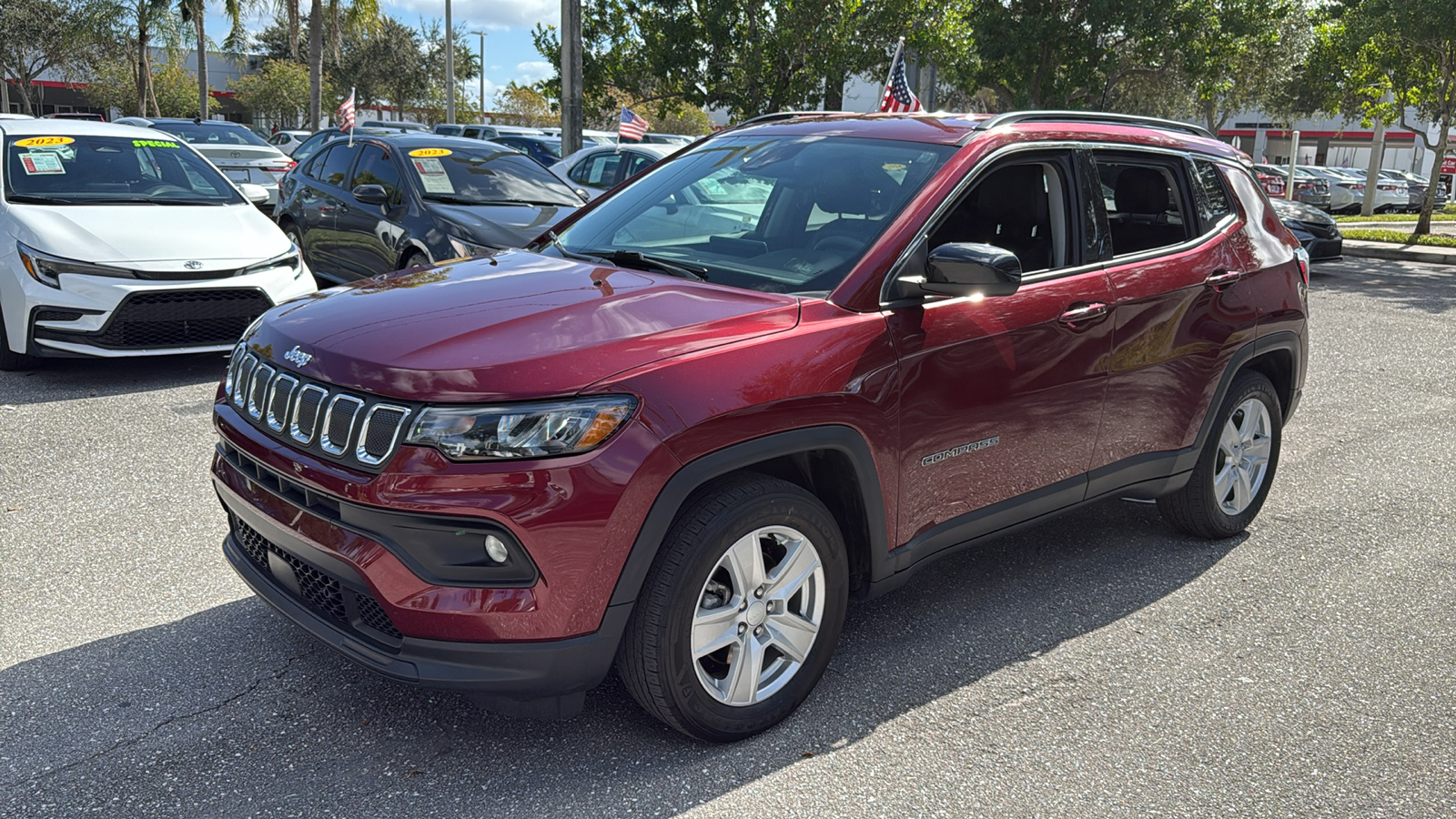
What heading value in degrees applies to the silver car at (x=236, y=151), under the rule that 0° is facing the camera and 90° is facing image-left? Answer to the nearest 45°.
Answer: approximately 135°

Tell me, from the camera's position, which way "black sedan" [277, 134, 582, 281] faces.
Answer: facing the viewer and to the right of the viewer

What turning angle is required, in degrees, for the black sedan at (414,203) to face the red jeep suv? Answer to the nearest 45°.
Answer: approximately 45° to its right

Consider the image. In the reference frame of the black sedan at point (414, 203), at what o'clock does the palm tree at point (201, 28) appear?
The palm tree is roughly at 7 o'clock from the black sedan.

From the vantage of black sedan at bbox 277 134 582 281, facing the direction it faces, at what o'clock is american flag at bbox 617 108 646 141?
The american flag is roughly at 8 o'clock from the black sedan.

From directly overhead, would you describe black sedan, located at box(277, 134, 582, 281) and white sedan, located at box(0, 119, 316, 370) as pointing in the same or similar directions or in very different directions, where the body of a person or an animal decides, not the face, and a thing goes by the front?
same or similar directions

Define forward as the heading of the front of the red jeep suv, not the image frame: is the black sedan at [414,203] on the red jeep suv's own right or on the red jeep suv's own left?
on the red jeep suv's own right

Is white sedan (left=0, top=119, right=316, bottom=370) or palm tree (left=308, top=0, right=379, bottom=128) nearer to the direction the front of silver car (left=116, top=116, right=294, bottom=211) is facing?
the palm tree

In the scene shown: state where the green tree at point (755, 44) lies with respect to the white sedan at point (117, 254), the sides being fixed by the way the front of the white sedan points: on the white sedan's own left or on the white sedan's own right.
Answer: on the white sedan's own left

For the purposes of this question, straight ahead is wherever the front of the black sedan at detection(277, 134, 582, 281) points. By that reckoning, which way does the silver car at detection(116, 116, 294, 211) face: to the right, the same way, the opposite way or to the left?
the opposite way

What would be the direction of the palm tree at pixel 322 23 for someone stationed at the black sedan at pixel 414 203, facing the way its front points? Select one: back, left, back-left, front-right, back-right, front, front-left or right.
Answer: back-left

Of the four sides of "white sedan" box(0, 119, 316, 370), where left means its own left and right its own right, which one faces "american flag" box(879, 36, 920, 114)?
left

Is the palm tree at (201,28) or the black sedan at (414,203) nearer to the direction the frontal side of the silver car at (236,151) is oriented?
the palm tree

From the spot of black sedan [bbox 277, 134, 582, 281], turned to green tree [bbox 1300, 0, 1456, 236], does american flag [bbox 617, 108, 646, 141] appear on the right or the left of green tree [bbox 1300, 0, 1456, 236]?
left

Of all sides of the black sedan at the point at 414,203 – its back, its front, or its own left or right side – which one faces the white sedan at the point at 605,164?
left

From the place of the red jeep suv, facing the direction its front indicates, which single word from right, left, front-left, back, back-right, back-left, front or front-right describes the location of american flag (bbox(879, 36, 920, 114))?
back-right

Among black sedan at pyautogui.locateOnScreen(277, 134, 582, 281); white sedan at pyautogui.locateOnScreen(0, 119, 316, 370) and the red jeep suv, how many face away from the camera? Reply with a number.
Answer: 0

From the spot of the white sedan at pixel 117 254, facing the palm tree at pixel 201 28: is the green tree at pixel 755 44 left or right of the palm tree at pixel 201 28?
right

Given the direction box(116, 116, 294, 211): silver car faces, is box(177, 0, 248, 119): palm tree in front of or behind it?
in front

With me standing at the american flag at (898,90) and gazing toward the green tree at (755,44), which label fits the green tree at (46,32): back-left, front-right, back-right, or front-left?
front-left

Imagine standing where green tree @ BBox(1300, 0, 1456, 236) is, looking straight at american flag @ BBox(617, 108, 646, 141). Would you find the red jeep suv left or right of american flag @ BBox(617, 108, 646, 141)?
left

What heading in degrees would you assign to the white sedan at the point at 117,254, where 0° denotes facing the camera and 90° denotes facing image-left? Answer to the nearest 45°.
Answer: approximately 315°
